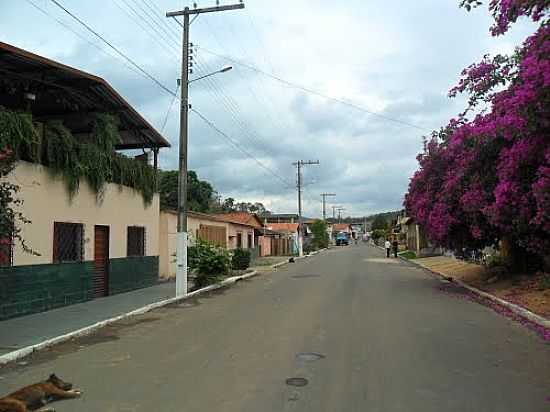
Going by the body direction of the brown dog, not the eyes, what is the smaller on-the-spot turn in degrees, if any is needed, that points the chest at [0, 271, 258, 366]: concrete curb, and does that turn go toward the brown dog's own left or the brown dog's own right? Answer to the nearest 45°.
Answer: approximately 90° to the brown dog's own left

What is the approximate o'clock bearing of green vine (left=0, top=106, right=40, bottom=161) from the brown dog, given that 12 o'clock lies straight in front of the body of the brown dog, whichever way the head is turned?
The green vine is roughly at 9 o'clock from the brown dog.

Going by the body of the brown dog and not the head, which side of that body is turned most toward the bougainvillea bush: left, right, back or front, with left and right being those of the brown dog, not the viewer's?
front

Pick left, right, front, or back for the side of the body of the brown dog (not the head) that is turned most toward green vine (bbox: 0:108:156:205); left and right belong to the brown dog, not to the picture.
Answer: left

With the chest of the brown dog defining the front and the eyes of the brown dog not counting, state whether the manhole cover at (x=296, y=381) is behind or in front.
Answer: in front

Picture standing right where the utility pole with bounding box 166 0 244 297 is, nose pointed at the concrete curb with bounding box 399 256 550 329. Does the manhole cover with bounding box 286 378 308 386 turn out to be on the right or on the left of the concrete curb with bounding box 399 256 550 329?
right

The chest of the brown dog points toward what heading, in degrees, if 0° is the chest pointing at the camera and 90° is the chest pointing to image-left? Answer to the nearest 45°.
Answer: approximately 270°

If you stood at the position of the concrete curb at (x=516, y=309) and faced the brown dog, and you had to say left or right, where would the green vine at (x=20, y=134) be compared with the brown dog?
right

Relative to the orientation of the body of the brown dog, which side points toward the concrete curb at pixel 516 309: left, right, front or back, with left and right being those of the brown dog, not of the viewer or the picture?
front
